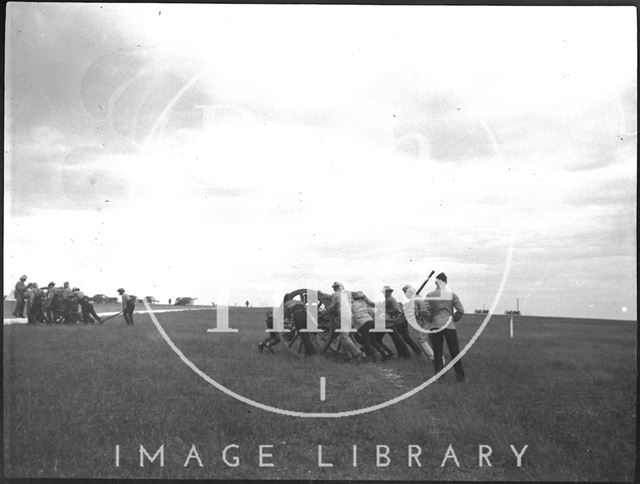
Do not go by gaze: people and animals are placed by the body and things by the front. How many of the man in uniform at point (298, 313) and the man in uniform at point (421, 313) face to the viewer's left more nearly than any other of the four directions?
2

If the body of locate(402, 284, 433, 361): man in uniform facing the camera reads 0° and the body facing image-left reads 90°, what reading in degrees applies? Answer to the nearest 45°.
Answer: approximately 90°

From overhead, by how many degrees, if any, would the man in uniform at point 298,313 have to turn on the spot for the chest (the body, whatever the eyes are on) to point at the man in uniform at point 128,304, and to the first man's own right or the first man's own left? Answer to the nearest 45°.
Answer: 0° — they already face them

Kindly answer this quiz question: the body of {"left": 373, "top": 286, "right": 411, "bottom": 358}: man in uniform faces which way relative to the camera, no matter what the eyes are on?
to the viewer's left

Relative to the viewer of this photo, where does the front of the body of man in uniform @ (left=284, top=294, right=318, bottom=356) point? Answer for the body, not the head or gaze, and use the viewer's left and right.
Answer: facing to the left of the viewer
